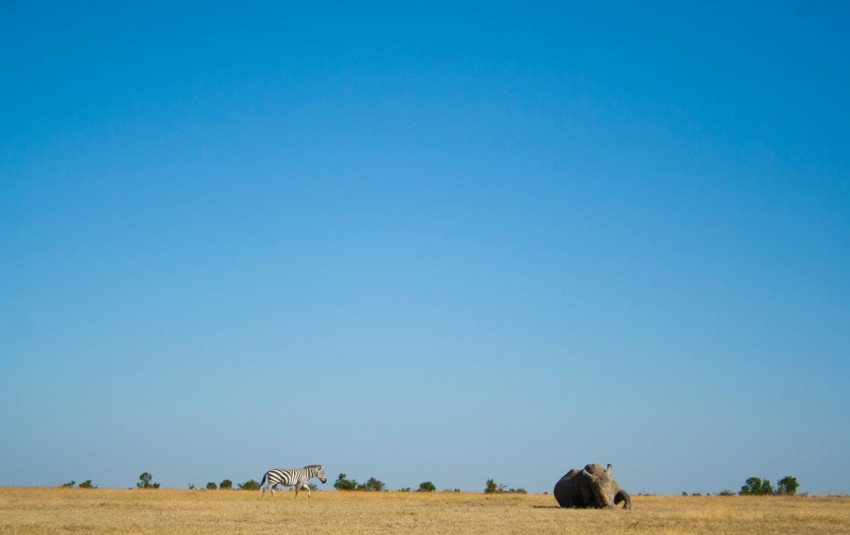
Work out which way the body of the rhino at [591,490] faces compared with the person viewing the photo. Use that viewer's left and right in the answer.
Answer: facing the viewer and to the right of the viewer
